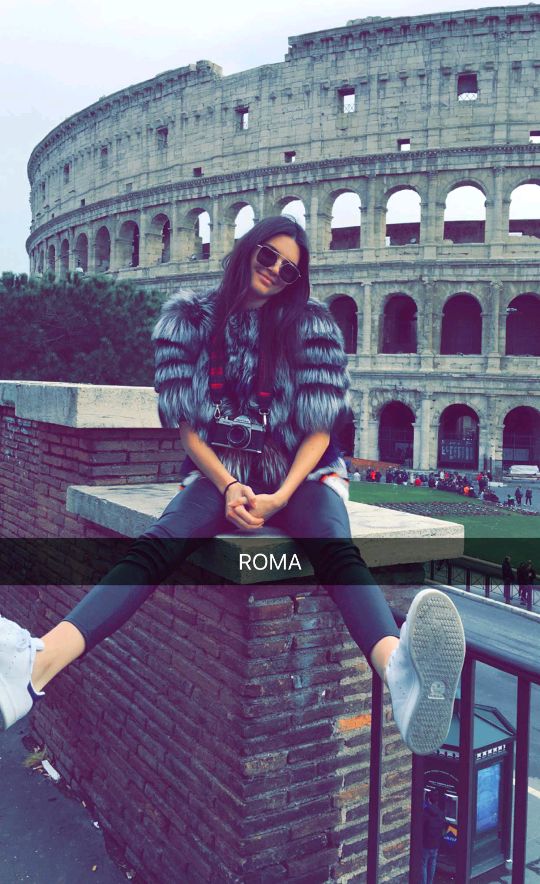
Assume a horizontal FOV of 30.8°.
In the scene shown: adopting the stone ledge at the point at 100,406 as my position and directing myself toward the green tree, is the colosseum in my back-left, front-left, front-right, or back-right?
front-right

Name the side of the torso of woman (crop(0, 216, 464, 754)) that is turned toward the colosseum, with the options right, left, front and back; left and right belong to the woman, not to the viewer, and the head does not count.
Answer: back

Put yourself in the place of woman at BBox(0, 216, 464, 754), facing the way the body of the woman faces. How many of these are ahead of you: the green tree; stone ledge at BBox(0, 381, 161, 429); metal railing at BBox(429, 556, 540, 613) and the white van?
0

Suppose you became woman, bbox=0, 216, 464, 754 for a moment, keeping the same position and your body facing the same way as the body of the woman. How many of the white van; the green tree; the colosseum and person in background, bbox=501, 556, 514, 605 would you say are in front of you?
0

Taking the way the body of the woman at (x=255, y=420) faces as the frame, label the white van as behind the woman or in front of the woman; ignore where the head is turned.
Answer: behind

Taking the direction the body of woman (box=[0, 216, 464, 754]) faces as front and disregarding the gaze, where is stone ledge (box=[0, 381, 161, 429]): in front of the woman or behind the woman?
behind

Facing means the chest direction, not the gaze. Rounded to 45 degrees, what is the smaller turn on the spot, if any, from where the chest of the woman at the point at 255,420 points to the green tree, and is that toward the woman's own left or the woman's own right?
approximately 180°

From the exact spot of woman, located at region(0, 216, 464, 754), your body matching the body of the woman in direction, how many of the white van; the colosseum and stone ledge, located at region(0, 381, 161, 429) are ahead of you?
0

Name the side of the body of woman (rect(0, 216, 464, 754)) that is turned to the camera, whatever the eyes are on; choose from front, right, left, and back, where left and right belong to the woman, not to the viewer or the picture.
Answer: front
